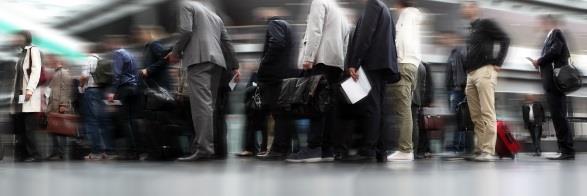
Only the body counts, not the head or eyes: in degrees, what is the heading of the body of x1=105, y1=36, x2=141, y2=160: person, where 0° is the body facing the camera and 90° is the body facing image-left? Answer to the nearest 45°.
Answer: approximately 90°

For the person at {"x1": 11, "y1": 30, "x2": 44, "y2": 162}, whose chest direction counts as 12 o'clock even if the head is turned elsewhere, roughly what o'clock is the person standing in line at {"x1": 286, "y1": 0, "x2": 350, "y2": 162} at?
The person standing in line is roughly at 9 o'clock from the person.

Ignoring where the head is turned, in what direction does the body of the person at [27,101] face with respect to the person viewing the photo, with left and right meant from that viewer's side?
facing the viewer and to the left of the viewer

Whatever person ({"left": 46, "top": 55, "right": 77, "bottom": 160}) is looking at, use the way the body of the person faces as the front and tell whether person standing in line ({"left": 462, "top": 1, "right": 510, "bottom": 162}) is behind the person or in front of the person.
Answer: behind

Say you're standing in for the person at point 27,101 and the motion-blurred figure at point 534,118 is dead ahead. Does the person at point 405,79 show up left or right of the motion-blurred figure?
right

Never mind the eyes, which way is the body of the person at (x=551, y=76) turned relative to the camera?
to the viewer's left
